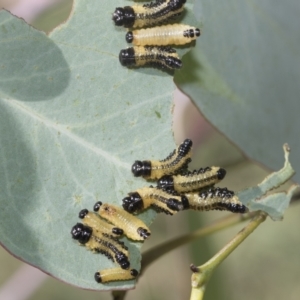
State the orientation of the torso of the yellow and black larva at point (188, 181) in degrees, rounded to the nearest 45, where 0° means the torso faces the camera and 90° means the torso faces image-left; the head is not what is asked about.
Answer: approximately 90°

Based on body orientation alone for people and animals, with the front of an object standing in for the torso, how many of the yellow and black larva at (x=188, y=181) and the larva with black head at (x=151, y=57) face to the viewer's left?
2

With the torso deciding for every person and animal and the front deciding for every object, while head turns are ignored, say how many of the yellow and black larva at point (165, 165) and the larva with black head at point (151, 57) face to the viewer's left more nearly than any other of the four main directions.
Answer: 2

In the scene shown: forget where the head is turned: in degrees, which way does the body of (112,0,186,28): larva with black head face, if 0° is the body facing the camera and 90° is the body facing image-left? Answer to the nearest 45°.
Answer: approximately 90°

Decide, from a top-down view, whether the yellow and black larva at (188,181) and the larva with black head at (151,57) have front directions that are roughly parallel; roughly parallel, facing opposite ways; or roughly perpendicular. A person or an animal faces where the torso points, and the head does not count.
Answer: roughly parallel

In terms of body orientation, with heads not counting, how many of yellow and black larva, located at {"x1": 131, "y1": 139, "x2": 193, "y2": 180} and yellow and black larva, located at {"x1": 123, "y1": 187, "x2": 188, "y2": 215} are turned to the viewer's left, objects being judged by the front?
2

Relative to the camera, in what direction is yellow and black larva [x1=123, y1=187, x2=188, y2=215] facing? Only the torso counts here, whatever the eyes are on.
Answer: to the viewer's left

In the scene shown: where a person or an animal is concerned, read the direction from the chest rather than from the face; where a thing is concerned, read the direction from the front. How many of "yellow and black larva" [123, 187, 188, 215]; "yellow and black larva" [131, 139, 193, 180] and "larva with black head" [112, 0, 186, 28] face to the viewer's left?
3

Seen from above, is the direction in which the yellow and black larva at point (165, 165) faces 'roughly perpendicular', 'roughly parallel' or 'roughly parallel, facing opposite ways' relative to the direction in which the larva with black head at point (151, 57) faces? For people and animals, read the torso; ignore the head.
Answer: roughly parallel

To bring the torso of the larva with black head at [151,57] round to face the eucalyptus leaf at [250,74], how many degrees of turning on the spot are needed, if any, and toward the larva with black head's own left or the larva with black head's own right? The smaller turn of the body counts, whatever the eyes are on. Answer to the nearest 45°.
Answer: approximately 135° to the larva with black head's own right

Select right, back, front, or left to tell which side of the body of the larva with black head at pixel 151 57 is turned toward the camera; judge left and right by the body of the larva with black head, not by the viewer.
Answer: left
